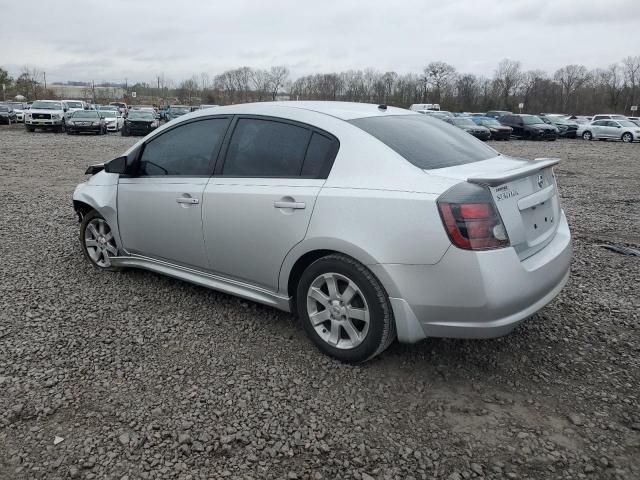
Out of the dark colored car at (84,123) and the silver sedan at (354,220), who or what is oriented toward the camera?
the dark colored car

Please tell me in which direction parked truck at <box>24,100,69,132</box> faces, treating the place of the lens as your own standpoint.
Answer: facing the viewer

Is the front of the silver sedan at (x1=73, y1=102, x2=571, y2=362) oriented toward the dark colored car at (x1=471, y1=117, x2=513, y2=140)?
no

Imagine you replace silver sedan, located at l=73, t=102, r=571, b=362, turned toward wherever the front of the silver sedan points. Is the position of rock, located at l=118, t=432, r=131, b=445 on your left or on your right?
on your left

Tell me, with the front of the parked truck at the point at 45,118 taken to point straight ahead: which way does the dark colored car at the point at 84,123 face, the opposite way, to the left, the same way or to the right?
the same way

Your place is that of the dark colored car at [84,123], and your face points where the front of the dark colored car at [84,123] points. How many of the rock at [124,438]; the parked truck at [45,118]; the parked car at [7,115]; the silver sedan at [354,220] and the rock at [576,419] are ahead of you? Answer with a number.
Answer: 3

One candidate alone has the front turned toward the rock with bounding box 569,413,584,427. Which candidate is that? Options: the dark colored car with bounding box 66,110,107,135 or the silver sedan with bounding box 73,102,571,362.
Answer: the dark colored car

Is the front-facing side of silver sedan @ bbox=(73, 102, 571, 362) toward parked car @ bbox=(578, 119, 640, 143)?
no

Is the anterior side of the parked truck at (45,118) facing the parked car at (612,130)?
no

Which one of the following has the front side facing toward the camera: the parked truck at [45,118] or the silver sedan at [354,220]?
the parked truck

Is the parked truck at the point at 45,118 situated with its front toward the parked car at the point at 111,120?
no

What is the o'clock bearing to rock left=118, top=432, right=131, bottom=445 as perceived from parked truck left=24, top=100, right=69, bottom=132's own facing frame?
The rock is roughly at 12 o'clock from the parked truck.

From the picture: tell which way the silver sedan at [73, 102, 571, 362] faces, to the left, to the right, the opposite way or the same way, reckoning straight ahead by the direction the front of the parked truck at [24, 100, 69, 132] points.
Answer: the opposite way

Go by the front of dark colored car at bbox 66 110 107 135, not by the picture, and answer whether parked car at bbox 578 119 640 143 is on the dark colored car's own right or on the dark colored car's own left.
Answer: on the dark colored car's own left

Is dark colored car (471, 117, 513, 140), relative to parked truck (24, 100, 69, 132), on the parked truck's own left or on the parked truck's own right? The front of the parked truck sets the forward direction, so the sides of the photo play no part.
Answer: on the parked truck's own left

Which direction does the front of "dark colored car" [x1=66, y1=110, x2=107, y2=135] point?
toward the camera

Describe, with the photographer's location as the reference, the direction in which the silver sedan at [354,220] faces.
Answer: facing away from the viewer and to the left of the viewer

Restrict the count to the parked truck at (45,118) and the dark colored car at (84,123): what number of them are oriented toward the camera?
2

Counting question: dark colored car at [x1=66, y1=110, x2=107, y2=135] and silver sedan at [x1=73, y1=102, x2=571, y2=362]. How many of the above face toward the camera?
1

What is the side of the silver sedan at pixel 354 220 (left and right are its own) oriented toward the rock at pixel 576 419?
back
